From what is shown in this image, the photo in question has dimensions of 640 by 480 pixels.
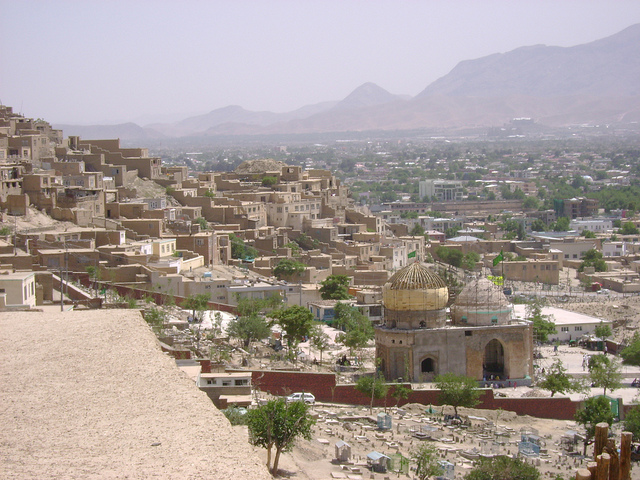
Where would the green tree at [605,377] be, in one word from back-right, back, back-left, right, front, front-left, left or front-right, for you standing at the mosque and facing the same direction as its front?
left

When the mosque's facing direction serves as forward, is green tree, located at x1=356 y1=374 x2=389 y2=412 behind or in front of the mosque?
in front

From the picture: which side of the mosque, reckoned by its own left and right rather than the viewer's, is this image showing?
front

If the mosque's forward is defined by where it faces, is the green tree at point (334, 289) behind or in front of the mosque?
behind

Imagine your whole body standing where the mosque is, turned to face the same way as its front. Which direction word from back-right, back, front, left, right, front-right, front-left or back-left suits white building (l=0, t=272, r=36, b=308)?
front-right

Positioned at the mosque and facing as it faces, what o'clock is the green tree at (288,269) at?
The green tree is roughly at 5 o'clock from the mosque.

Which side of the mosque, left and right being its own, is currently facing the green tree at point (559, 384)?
left

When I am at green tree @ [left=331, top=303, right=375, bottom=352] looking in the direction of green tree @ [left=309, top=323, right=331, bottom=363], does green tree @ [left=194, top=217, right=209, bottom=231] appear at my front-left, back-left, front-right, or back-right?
back-right

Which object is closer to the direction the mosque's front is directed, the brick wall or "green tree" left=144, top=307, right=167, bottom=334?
the brick wall

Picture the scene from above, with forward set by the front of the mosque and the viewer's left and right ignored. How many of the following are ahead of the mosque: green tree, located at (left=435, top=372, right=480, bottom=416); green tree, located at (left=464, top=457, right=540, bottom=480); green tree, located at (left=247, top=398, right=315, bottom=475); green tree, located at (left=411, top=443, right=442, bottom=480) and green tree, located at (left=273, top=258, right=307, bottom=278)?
4

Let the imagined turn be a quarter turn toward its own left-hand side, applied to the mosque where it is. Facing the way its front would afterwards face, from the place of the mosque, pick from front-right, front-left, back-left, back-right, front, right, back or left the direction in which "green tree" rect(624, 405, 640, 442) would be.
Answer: front-right

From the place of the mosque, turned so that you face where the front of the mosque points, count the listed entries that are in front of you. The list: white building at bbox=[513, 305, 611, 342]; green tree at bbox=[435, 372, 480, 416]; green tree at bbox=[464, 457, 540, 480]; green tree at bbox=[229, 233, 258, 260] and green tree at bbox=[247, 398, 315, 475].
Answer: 3

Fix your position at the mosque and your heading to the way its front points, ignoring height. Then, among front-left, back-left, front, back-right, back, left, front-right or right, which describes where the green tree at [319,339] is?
right

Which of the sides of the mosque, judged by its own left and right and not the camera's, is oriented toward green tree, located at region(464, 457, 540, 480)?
front

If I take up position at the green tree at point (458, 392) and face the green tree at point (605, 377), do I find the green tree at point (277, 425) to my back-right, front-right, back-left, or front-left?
back-right

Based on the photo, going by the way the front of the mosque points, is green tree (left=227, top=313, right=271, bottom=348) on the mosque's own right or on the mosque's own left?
on the mosque's own right

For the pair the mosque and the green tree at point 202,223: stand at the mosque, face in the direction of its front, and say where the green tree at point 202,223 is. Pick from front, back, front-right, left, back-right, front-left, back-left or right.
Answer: back-right
